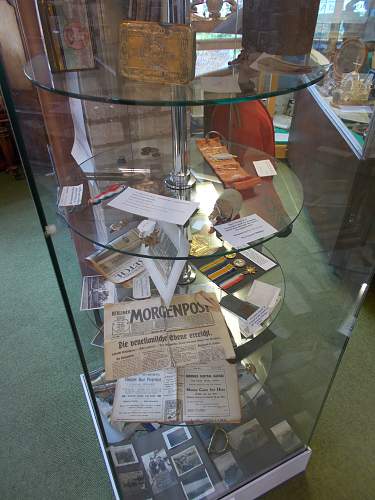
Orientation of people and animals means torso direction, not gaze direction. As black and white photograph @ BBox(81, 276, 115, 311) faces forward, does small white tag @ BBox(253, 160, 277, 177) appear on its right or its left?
on its left

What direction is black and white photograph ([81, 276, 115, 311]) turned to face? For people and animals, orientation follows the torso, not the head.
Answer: toward the camera

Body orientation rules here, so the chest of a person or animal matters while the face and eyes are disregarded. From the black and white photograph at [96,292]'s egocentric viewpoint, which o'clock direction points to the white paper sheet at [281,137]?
The white paper sheet is roughly at 8 o'clock from the black and white photograph.

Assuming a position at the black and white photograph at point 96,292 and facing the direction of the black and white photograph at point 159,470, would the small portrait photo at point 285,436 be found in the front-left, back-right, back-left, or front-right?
front-left

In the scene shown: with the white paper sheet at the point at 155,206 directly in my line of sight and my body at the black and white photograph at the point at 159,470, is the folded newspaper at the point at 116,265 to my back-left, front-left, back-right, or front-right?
front-left

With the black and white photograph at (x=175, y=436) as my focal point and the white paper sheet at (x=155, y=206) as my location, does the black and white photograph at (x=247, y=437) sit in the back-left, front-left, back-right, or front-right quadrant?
front-left

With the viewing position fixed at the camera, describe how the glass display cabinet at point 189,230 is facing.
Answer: facing the viewer
